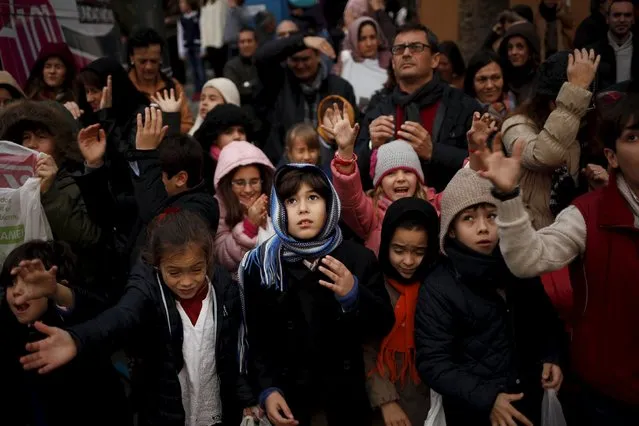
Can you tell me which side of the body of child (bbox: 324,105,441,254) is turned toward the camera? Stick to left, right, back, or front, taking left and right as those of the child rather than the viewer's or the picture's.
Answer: front

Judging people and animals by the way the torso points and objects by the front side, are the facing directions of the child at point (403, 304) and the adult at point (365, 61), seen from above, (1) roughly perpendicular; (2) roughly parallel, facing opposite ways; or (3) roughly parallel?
roughly parallel

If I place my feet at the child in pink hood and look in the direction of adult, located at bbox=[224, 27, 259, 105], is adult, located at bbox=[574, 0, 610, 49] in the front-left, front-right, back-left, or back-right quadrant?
front-right

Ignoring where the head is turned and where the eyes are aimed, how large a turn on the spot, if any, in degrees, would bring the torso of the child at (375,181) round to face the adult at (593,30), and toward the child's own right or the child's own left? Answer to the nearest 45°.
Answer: approximately 135° to the child's own left

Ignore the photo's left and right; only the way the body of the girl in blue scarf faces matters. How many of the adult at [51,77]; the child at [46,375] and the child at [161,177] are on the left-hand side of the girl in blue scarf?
0

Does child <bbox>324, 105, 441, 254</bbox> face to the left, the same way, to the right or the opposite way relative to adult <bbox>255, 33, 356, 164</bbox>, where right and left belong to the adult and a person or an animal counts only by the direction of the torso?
the same way

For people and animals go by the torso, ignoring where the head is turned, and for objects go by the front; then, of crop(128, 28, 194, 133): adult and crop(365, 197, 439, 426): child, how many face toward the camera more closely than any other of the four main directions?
2

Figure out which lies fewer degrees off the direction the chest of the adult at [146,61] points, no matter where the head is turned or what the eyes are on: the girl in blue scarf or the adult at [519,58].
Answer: the girl in blue scarf

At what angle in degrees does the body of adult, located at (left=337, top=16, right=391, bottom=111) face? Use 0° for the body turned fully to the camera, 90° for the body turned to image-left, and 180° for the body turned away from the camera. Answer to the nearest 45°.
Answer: approximately 0°

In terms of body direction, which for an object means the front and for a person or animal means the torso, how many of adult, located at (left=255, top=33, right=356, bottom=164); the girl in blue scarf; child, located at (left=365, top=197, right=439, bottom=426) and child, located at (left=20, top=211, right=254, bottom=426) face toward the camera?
4

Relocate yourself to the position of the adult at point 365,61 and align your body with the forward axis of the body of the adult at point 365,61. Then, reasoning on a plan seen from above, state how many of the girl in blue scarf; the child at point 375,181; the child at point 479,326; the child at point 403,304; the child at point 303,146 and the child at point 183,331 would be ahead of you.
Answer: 6

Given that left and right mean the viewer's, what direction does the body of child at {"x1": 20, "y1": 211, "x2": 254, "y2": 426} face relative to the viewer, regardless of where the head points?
facing the viewer

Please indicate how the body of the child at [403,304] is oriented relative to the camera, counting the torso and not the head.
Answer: toward the camera

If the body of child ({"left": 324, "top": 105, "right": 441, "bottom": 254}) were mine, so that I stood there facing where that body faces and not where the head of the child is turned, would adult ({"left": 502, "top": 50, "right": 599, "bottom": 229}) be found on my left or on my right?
on my left

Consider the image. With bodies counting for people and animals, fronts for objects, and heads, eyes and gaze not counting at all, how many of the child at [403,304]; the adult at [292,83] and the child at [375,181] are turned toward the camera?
3

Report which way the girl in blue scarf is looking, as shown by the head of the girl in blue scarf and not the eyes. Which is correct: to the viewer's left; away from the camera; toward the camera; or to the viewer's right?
toward the camera

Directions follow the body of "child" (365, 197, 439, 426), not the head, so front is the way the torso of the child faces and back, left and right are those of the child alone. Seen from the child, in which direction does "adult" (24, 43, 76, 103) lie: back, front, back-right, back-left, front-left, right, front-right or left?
back-right

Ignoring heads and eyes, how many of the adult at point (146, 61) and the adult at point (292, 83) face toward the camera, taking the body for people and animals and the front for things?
2

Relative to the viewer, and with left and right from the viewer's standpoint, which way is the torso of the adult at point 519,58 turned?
facing the viewer and to the left of the viewer
